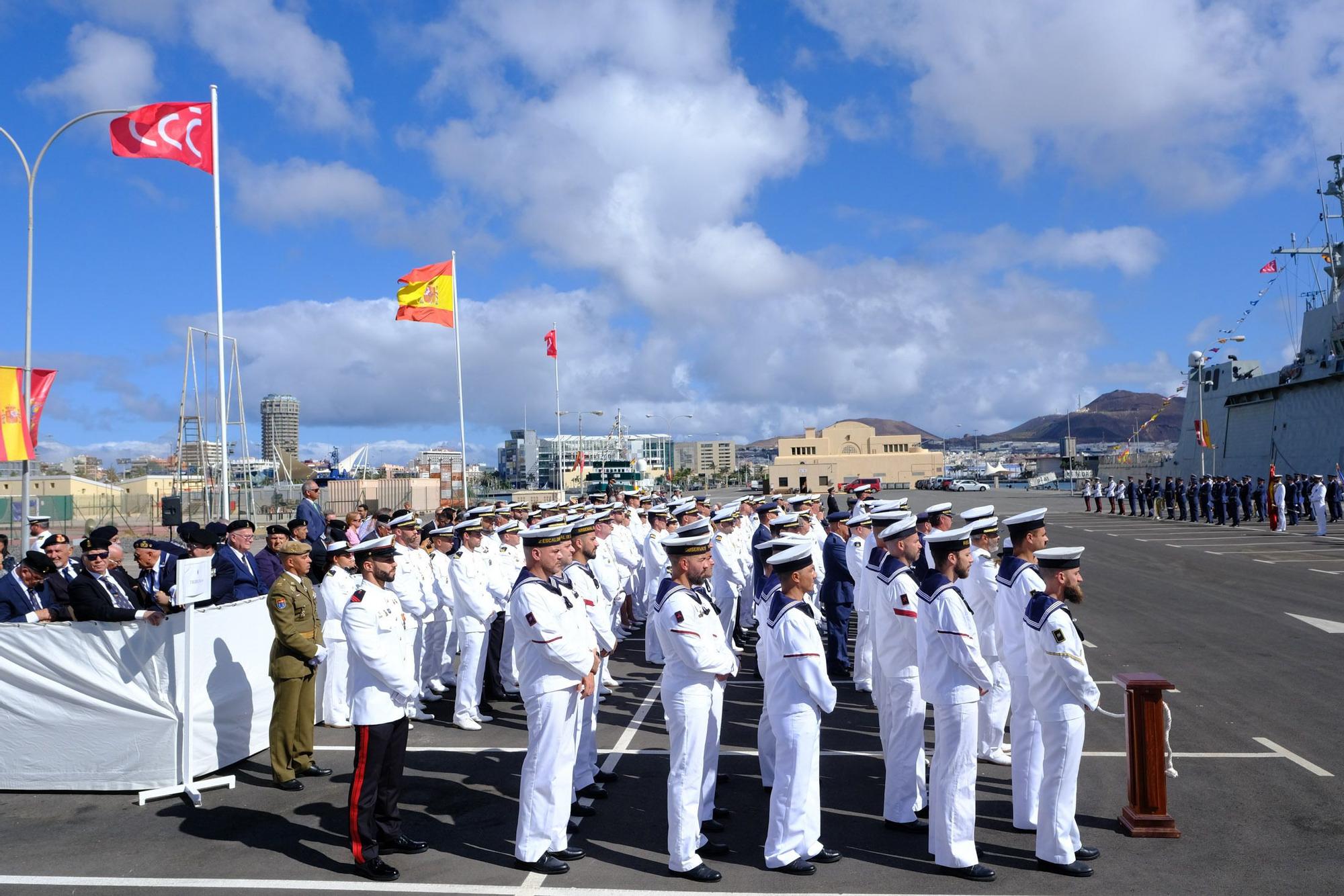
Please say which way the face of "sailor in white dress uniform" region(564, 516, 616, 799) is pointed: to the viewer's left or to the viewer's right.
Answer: to the viewer's right

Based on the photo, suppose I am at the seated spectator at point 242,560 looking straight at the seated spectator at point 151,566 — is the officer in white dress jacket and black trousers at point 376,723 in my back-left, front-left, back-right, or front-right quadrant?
back-left

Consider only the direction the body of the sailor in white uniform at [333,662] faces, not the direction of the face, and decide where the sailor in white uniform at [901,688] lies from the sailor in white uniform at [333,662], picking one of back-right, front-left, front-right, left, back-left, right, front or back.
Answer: front-right

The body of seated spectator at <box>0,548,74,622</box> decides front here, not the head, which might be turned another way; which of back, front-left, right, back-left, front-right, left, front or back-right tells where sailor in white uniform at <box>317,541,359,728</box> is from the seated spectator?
front-left

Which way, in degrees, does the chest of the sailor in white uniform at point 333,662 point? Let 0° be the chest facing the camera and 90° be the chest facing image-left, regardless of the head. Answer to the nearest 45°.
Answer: approximately 270°

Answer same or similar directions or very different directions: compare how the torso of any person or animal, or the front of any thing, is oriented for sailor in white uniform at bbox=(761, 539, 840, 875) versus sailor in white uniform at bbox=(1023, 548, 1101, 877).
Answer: same or similar directions

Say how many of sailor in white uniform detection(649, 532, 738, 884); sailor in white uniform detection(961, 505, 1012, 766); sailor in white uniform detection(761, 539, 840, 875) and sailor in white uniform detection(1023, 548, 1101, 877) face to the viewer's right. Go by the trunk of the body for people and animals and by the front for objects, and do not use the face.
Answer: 4

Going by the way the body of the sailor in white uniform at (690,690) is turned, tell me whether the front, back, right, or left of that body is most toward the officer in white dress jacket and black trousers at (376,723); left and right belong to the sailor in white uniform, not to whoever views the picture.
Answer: back

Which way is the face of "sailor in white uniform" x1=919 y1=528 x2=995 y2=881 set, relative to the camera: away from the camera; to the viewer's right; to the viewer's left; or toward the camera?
to the viewer's right

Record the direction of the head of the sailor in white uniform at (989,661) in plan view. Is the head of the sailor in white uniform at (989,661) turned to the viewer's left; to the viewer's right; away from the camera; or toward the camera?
to the viewer's right

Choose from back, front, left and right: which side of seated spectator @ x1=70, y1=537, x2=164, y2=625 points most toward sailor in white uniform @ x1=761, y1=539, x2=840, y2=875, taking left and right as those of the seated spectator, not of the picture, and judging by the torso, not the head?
front

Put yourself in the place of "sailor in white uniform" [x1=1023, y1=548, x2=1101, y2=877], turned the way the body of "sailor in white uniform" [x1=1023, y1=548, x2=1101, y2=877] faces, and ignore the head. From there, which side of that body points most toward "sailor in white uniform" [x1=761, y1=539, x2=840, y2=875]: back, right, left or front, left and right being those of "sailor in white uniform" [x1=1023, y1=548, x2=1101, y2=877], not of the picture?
back
